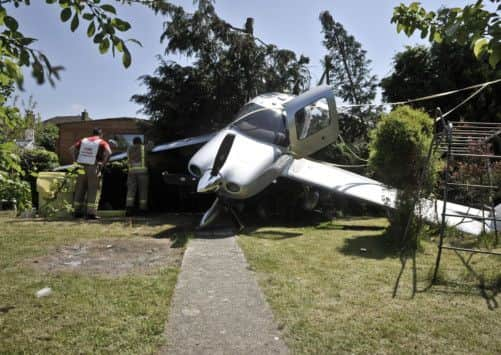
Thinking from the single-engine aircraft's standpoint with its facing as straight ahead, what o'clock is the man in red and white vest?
The man in red and white vest is roughly at 1 o'clock from the single-engine aircraft.

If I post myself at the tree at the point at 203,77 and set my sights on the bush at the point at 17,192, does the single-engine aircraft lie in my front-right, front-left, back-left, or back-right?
front-left

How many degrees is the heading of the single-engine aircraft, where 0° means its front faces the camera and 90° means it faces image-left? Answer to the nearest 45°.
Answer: approximately 45°

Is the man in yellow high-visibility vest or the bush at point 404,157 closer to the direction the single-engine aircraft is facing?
the man in yellow high-visibility vest

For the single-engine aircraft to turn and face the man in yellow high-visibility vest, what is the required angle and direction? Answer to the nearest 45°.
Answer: approximately 45° to its right

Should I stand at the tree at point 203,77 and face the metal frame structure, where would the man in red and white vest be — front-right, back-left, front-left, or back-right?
front-right

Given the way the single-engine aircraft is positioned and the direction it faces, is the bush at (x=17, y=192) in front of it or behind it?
in front

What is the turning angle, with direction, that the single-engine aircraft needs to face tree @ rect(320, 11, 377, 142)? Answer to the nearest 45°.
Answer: approximately 135° to its right

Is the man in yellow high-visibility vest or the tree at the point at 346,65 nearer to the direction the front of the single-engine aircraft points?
the man in yellow high-visibility vest

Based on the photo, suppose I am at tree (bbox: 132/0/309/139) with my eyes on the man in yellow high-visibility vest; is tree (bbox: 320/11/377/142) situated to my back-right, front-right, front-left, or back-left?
back-left

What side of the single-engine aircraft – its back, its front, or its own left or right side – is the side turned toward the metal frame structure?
left

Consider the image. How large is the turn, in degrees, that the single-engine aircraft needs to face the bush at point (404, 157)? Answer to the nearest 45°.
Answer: approximately 90° to its left
